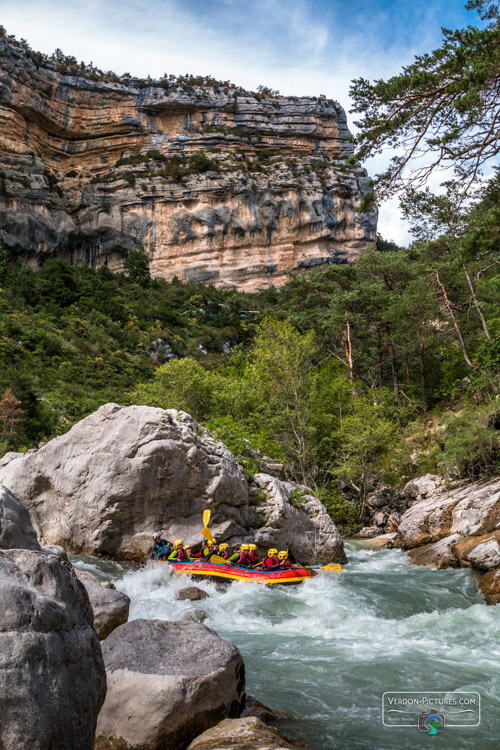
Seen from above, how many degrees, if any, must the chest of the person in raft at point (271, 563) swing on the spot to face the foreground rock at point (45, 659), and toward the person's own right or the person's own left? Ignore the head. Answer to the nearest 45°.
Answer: approximately 90° to the person's own right

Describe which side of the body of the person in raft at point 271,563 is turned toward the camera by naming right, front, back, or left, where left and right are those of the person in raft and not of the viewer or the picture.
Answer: right

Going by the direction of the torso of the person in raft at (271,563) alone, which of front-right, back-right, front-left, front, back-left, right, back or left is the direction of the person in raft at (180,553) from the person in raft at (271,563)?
back

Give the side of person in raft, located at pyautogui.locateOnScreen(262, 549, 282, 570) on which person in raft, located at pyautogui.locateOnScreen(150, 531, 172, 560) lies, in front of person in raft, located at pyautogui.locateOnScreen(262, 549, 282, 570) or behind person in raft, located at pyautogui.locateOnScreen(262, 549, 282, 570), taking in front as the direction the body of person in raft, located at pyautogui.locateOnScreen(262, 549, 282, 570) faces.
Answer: behind

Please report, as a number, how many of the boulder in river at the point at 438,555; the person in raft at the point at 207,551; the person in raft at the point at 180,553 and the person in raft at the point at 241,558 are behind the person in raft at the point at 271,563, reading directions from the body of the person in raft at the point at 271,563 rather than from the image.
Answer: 3

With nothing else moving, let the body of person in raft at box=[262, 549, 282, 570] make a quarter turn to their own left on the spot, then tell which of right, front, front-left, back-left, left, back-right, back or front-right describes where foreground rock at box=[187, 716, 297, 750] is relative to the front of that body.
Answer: back

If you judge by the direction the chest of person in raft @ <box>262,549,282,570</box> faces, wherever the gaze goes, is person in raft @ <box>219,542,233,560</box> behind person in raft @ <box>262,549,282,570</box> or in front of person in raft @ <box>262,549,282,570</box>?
behind
